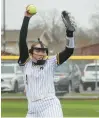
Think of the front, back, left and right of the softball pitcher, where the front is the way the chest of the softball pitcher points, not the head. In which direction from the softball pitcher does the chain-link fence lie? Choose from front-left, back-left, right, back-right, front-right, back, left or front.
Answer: back

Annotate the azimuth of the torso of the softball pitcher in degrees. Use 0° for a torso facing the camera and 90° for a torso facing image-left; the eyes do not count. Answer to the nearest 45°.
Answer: approximately 0°

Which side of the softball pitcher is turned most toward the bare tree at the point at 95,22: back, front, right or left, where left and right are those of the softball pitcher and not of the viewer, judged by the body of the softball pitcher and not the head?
back
